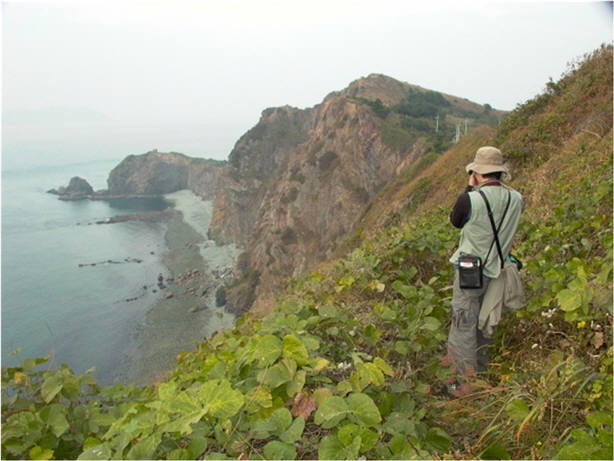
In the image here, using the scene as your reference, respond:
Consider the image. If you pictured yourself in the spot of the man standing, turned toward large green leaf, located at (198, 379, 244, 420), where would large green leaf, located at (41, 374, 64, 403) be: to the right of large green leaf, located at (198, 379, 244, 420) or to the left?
right

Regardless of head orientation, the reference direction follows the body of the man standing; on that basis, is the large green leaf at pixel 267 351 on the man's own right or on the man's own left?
on the man's own left

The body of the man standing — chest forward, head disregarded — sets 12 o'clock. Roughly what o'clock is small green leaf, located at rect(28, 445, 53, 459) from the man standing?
The small green leaf is roughly at 9 o'clock from the man standing.

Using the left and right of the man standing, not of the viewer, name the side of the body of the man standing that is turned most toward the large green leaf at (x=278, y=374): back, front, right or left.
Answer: left

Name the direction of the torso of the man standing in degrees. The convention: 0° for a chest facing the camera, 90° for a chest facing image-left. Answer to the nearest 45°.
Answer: approximately 135°

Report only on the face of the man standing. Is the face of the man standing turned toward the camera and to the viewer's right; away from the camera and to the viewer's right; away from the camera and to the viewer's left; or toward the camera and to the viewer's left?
away from the camera and to the viewer's left

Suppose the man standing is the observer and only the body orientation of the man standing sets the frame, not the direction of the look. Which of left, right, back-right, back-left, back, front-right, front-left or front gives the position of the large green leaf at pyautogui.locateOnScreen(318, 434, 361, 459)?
back-left

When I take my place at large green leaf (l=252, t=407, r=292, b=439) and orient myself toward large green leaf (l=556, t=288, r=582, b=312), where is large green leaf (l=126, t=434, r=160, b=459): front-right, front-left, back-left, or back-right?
back-left

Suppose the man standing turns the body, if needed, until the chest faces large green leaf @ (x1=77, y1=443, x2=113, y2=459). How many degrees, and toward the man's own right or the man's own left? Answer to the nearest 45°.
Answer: approximately 90° to the man's own left
